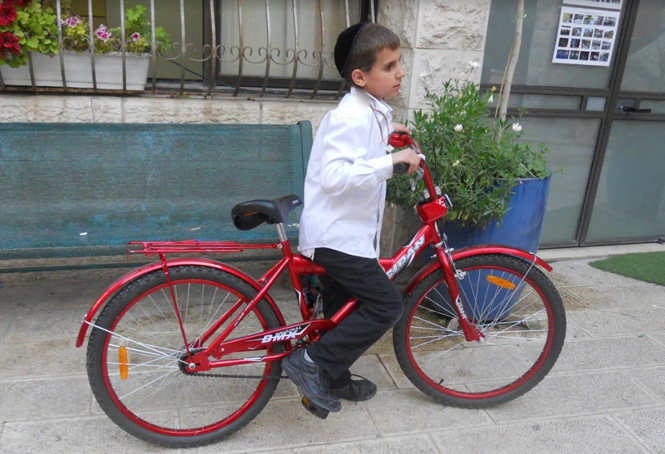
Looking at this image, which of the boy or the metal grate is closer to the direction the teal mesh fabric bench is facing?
the boy

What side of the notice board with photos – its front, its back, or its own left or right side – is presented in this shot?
front

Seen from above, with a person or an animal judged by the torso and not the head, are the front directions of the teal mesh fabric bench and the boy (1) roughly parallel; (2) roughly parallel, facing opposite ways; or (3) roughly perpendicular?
roughly perpendicular

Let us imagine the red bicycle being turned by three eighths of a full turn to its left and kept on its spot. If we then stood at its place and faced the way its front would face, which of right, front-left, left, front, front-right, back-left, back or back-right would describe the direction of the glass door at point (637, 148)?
right

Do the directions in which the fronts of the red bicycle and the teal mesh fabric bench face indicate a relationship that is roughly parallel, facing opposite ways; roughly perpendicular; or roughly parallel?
roughly perpendicular

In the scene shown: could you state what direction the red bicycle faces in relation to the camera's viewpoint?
facing to the right of the viewer

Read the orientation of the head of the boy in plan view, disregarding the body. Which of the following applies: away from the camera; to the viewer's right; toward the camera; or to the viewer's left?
to the viewer's right

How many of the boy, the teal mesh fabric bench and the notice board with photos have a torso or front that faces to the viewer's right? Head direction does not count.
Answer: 1

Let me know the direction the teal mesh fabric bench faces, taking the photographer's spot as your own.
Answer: facing the viewer

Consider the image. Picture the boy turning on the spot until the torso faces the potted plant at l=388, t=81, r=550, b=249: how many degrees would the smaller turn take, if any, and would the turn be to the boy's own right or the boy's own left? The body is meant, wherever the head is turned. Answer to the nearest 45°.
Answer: approximately 45° to the boy's own left

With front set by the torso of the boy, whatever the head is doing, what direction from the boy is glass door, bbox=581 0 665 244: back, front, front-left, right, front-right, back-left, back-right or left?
front-left

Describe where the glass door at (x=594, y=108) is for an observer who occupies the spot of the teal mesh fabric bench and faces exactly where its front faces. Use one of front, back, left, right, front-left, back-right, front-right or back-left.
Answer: left

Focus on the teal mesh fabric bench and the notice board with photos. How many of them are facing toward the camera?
2

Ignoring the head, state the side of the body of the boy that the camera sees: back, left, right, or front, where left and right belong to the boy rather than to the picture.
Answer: right

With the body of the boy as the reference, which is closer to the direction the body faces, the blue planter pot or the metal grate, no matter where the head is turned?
the blue planter pot

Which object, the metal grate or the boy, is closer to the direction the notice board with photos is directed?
the boy
